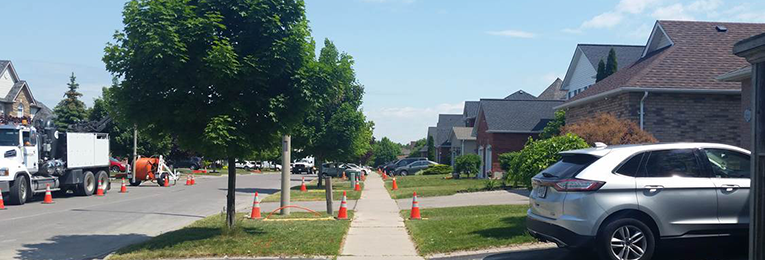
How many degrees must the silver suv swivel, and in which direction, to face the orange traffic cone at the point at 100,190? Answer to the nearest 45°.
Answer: approximately 90° to its left

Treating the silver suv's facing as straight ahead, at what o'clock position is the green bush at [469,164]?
The green bush is roughly at 10 o'clock from the silver suv.

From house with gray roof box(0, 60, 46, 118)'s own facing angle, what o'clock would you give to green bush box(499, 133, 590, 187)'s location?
The green bush is roughly at 1 o'clock from the house with gray roof.

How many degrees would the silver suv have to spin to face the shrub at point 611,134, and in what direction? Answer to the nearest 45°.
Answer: approximately 45° to its left

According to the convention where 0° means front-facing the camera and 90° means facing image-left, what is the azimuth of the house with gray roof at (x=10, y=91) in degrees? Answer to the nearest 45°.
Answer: approximately 315°

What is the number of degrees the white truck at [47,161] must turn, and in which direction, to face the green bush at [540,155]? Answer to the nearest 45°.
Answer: approximately 90° to its left

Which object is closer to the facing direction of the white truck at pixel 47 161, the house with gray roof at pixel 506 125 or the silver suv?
the silver suv

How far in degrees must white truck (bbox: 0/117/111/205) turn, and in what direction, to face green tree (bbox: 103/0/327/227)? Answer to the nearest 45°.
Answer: approximately 45° to its left

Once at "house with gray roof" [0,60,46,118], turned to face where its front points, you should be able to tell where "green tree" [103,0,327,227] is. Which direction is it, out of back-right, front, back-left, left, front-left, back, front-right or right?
front-right

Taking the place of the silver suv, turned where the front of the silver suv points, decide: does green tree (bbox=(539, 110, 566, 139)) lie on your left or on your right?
on your left

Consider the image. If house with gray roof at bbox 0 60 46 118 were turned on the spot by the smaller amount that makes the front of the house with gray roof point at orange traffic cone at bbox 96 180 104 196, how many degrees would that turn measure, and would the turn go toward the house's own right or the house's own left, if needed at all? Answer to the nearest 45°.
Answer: approximately 45° to the house's own right

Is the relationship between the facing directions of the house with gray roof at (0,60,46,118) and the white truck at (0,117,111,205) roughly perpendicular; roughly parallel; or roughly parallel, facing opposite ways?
roughly perpendicular

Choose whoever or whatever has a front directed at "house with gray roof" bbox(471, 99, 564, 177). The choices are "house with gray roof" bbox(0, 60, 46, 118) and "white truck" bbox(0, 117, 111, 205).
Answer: "house with gray roof" bbox(0, 60, 46, 118)

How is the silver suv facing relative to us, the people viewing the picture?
facing away from the viewer and to the right of the viewer

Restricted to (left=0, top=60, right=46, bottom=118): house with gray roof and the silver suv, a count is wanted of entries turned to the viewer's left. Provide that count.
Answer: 0

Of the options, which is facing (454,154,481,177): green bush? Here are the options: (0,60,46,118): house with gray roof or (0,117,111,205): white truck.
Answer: the house with gray roof

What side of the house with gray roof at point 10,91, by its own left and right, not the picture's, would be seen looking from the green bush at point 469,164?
front
